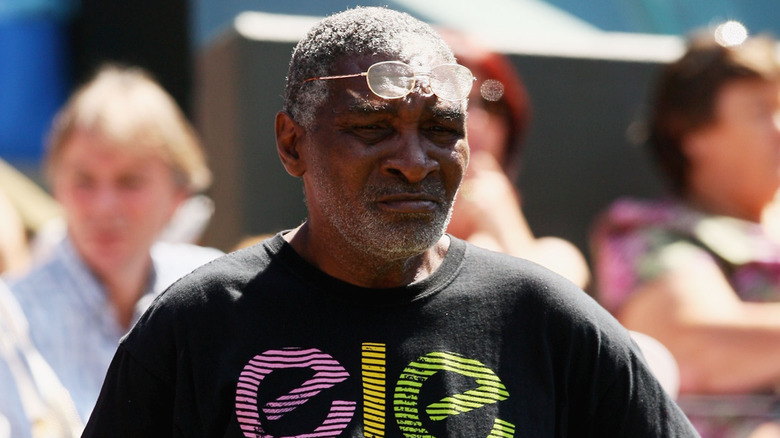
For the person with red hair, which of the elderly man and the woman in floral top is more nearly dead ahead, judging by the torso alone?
the elderly man

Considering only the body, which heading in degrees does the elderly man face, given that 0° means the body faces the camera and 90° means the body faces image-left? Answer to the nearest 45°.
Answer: approximately 0°

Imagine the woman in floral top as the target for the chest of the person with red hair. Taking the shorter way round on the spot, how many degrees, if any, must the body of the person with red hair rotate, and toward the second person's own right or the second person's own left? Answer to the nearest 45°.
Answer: approximately 135° to the second person's own left

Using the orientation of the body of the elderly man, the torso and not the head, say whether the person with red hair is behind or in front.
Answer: behind

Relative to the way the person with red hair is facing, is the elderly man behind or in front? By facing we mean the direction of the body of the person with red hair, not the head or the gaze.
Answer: in front

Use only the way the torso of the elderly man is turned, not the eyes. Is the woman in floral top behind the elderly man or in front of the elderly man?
behind
